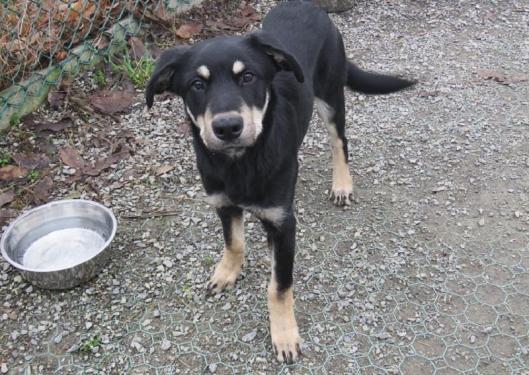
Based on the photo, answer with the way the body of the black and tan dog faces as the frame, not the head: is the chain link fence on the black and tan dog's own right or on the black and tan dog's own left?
on the black and tan dog's own right

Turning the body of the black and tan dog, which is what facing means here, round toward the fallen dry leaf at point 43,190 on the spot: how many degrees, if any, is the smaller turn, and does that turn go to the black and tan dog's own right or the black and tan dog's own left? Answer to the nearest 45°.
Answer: approximately 90° to the black and tan dog's own right

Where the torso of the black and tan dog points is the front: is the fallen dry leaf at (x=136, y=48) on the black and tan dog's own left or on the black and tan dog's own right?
on the black and tan dog's own right

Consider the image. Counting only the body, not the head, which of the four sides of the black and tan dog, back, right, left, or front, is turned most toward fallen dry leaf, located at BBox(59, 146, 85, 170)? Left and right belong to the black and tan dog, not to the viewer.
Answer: right

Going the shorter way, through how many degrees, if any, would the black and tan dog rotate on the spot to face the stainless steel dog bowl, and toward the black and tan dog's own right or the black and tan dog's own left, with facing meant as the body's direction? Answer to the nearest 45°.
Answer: approximately 45° to the black and tan dog's own right

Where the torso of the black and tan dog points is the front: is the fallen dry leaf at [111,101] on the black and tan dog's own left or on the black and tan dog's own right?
on the black and tan dog's own right

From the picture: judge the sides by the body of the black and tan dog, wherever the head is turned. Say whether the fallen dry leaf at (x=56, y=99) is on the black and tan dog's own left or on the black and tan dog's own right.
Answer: on the black and tan dog's own right

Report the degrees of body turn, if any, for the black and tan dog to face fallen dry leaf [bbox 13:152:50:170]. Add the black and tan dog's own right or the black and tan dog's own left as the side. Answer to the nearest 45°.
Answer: approximately 90° to the black and tan dog's own right

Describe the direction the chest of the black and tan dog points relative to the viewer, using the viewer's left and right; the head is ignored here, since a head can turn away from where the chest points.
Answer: facing the viewer and to the left of the viewer

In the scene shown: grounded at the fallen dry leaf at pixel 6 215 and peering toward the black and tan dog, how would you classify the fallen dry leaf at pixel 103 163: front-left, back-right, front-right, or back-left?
front-left

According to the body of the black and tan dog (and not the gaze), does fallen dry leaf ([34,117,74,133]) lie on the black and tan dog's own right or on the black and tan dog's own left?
on the black and tan dog's own right

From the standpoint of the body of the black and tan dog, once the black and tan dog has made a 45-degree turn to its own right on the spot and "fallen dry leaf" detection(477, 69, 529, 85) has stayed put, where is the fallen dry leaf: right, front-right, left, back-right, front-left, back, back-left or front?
back-right
